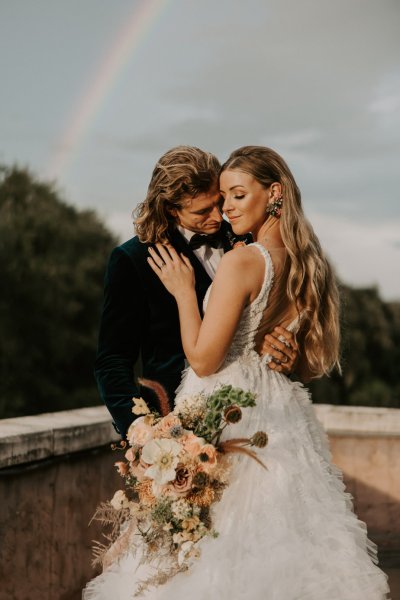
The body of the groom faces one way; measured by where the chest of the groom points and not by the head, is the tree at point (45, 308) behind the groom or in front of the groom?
behind

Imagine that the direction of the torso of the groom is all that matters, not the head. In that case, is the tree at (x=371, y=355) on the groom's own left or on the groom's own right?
on the groom's own left
